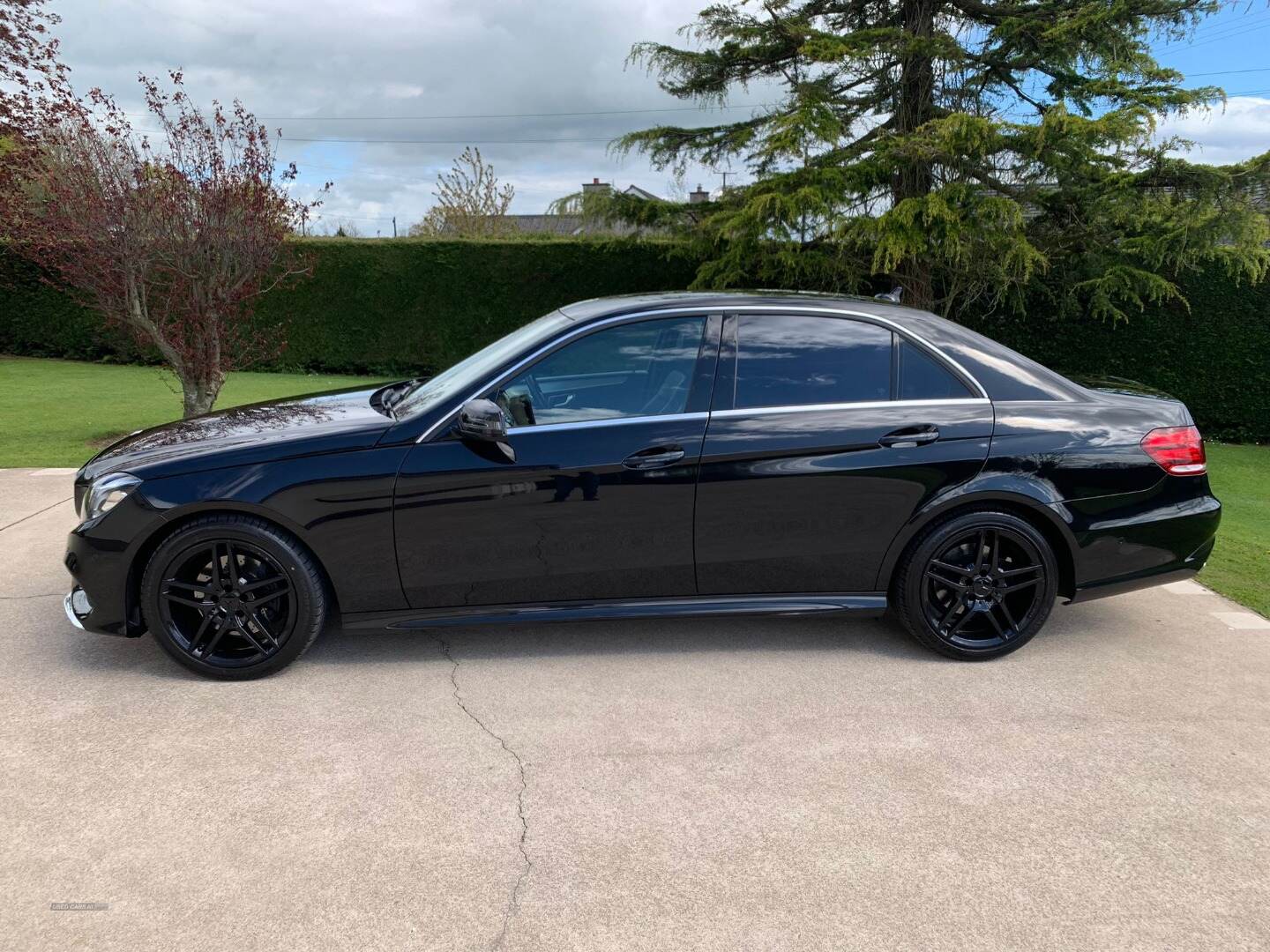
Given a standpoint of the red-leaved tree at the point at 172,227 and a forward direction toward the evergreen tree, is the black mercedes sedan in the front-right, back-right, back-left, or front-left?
front-right

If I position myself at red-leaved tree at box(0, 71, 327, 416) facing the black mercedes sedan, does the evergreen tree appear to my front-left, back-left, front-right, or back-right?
front-left

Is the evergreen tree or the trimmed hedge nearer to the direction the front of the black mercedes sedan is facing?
the trimmed hedge

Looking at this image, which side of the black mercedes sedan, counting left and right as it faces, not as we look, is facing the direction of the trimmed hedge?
right

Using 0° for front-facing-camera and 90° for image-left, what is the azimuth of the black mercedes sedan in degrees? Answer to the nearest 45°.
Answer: approximately 90°

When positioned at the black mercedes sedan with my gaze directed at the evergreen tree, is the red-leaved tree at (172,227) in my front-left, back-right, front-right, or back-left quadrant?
front-left

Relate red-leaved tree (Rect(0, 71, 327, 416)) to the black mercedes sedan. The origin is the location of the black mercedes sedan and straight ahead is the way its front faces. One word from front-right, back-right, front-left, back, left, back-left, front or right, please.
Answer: front-right

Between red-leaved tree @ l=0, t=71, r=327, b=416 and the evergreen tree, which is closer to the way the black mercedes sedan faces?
the red-leaved tree

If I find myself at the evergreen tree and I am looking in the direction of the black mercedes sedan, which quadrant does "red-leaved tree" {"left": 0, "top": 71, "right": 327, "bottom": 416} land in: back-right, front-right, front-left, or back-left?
front-right

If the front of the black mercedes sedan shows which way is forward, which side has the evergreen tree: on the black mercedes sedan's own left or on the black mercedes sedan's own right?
on the black mercedes sedan's own right
